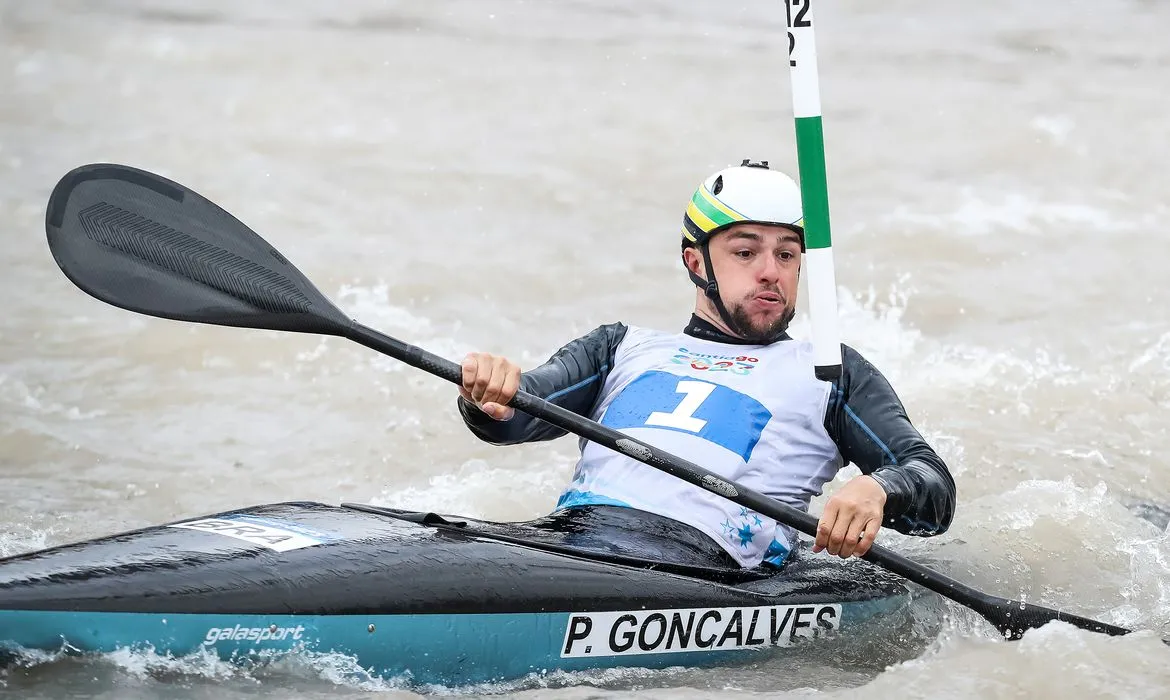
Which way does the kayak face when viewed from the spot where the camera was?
facing to the left of the viewer
